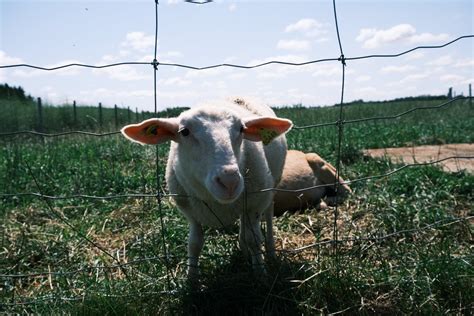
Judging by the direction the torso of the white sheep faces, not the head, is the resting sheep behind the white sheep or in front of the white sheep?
behind

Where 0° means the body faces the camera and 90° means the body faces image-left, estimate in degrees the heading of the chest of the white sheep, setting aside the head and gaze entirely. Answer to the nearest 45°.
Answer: approximately 0°
